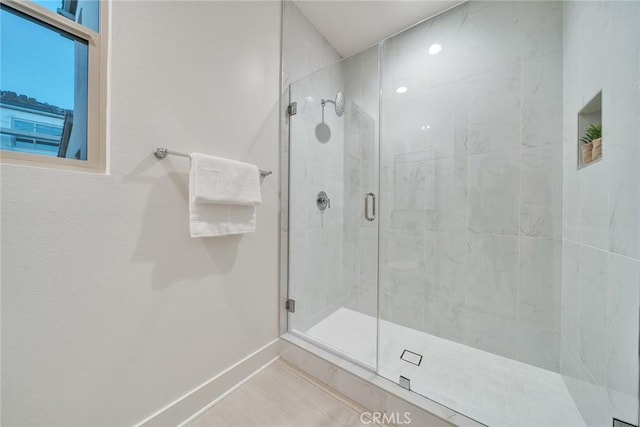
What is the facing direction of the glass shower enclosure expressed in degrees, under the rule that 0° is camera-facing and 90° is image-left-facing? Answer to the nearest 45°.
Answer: approximately 45°
